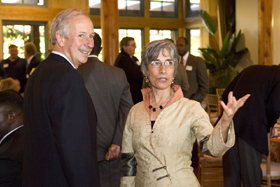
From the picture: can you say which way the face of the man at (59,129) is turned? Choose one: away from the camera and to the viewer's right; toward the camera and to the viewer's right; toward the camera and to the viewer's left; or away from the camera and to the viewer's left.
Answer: toward the camera and to the viewer's right

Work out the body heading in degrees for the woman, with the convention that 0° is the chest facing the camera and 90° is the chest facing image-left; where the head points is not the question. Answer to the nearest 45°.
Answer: approximately 0°

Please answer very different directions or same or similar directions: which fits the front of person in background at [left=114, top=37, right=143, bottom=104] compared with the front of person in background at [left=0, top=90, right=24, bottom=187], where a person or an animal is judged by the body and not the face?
very different directions

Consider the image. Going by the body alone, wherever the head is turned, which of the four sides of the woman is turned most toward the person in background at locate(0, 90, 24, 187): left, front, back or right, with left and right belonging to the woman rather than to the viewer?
right

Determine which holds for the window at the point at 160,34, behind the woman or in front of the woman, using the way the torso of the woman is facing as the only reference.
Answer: behind

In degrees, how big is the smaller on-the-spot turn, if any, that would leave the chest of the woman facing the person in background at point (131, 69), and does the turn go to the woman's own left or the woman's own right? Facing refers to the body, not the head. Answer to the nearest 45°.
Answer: approximately 180°
